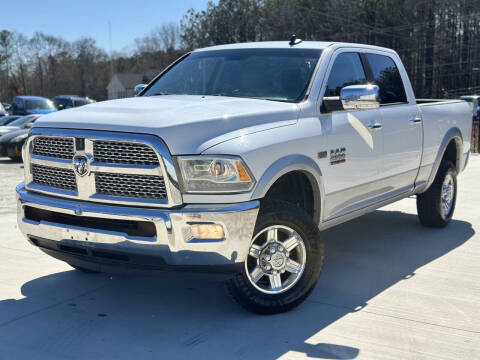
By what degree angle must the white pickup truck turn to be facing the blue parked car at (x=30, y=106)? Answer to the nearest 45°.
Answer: approximately 135° to its right

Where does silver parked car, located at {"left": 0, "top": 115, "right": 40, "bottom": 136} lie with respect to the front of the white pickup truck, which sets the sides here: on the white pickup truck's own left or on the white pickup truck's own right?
on the white pickup truck's own right

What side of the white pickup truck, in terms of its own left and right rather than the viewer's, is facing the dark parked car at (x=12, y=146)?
right
